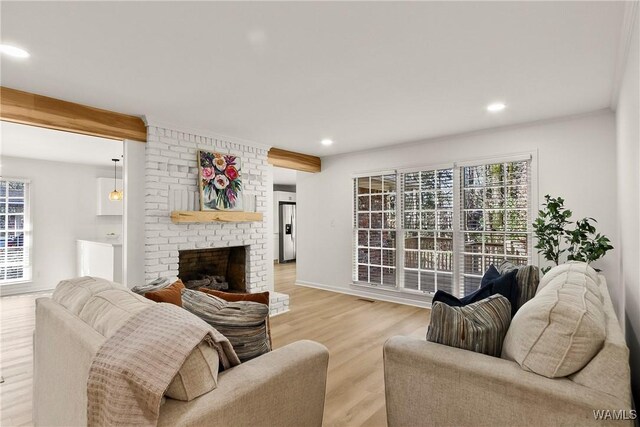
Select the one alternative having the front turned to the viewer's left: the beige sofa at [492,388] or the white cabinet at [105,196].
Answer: the beige sofa

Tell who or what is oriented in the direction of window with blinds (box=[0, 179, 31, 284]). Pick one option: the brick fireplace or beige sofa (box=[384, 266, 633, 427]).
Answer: the beige sofa

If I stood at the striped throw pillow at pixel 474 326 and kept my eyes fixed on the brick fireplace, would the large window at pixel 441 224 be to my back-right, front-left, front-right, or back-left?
front-right

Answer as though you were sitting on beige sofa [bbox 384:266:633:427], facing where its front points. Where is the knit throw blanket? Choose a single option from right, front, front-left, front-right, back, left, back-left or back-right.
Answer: front-left

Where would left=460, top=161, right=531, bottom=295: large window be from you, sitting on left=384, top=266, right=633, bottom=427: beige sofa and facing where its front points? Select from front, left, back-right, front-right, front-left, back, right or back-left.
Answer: right

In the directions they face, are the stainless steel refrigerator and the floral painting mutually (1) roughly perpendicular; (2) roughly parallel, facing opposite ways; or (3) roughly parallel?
roughly parallel

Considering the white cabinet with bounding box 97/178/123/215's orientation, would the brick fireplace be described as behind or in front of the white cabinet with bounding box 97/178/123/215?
in front

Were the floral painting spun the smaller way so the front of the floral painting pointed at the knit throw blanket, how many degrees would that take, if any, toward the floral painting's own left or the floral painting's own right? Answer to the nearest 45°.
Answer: approximately 45° to the floral painting's own right

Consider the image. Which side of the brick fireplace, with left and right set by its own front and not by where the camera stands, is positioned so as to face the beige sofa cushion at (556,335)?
front

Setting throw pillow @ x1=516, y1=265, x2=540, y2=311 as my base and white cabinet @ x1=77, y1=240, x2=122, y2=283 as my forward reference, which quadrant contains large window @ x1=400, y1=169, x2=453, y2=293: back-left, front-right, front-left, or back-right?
front-right

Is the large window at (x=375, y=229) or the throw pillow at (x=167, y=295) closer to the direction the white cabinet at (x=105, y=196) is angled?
the throw pillow

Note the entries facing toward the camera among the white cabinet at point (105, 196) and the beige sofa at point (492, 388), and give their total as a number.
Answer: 1

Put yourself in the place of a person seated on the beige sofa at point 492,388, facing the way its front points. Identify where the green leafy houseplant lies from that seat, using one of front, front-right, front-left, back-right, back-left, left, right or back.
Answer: right

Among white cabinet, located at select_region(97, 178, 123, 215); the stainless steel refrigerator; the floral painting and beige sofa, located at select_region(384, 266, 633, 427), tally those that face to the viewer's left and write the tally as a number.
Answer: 1

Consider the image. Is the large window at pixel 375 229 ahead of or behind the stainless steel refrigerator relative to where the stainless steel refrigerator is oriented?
ahead

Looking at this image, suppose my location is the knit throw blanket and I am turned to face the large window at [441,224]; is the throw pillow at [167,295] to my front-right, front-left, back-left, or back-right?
front-left

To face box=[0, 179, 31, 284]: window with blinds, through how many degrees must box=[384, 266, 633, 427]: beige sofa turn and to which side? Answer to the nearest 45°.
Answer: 0° — it already faces it

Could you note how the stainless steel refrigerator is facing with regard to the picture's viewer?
facing the viewer and to the right of the viewer
